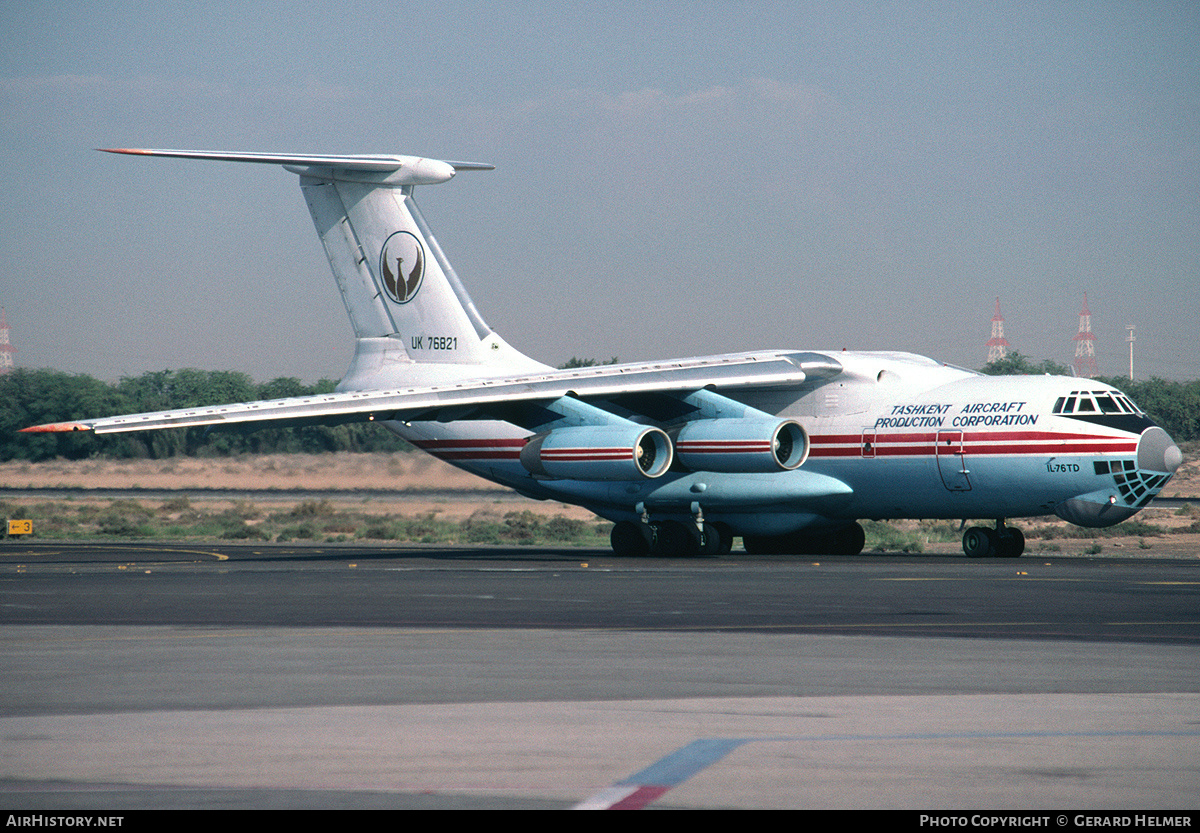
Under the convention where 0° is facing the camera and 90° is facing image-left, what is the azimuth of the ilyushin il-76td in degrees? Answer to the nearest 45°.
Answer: approximately 315°
